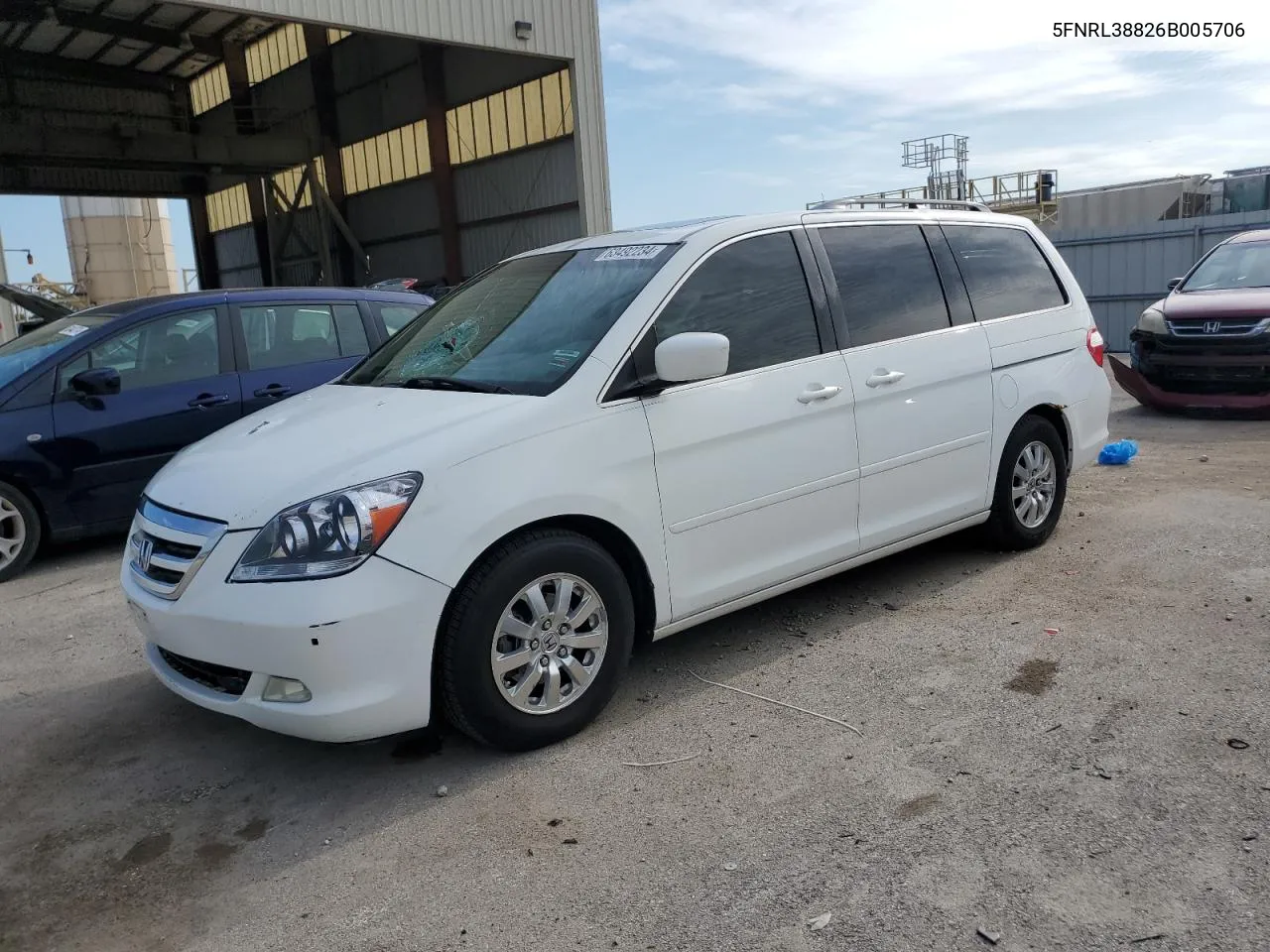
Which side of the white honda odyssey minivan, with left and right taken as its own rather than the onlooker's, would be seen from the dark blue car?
right

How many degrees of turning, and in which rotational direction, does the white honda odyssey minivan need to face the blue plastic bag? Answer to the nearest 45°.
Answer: approximately 180°

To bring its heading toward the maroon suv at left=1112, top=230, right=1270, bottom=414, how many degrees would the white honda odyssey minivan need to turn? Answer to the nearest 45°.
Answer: approximately 180°

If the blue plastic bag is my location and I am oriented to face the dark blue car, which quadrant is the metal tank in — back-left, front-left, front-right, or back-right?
front-right

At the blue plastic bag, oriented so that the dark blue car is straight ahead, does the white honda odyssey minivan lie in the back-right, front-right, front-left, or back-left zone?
front-left

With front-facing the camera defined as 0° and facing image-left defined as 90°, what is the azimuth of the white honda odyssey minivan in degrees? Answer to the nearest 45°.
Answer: approximately 45°

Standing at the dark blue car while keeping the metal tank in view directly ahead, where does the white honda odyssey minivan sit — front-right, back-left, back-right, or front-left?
back-right

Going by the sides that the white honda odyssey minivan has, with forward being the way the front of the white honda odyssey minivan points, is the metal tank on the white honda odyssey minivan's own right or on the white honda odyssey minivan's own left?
on the white honda odyssey minivan's own right
